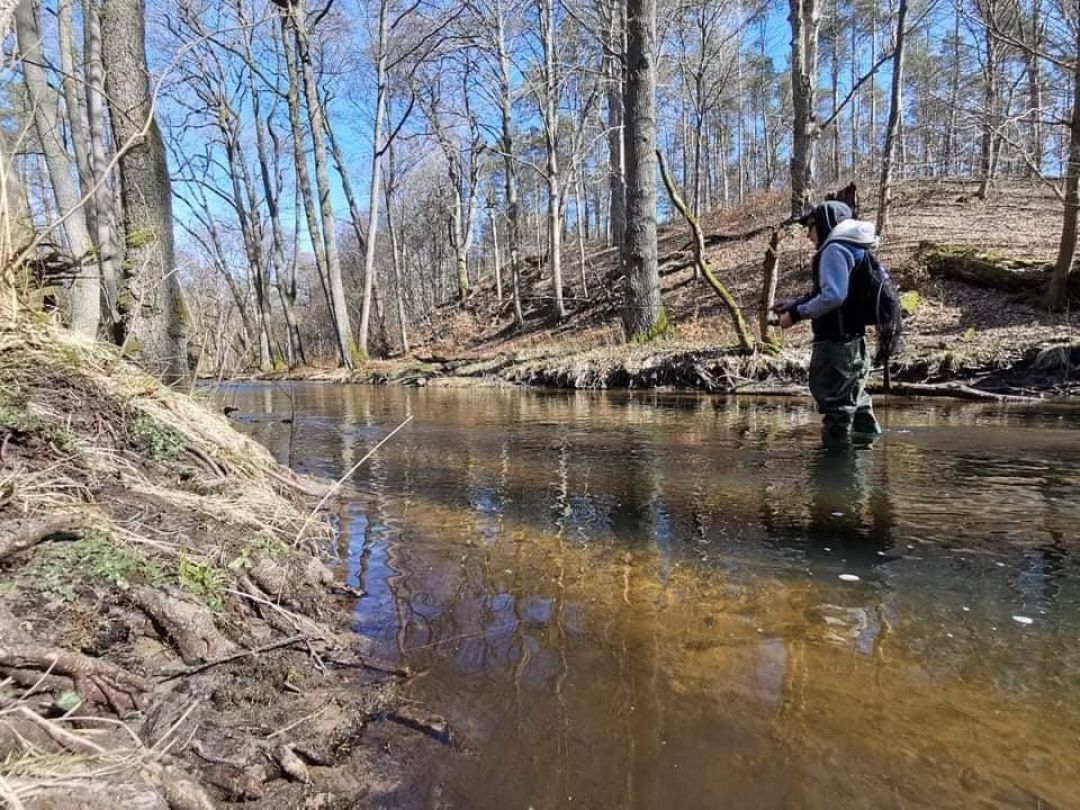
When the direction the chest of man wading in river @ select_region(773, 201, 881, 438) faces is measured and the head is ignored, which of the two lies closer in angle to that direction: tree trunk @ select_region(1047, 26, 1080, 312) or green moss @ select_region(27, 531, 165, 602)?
the green moss

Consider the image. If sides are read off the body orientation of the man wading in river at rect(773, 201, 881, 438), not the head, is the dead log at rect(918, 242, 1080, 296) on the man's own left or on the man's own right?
on the man's own right

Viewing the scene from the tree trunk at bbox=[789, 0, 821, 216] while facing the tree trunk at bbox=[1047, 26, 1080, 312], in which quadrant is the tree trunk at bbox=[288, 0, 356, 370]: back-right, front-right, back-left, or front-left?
back-right

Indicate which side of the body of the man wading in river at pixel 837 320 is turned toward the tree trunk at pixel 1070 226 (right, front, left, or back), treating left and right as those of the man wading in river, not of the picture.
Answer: right

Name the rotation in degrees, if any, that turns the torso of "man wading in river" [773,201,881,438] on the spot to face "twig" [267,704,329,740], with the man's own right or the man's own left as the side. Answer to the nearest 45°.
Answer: approximately 90° to the man's own left

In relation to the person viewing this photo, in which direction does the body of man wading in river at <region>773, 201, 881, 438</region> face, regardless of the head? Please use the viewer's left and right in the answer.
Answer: facing to the left of the viewer

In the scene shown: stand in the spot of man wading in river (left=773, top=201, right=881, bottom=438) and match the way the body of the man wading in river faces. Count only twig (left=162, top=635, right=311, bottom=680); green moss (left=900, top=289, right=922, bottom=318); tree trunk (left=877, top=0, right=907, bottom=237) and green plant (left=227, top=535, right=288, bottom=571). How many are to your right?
2

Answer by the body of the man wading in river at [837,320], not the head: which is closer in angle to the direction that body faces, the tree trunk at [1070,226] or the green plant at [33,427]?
the green plant

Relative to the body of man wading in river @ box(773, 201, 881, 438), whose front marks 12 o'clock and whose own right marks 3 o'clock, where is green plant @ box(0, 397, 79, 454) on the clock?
The green plant is roughly at 10 o'clock from the man wading in river.

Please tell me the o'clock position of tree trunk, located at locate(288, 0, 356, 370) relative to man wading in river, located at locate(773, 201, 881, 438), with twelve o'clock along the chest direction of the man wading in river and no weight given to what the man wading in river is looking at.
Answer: The tree trunk is roughly at 1 o'clock from the man wading in river.

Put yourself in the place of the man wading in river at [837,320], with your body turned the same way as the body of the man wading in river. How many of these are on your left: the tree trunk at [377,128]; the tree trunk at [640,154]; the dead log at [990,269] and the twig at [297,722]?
1

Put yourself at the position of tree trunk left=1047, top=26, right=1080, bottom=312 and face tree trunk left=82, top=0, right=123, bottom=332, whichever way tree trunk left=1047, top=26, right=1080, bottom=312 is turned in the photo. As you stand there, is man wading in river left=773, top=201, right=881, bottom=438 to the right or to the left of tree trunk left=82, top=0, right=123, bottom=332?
left

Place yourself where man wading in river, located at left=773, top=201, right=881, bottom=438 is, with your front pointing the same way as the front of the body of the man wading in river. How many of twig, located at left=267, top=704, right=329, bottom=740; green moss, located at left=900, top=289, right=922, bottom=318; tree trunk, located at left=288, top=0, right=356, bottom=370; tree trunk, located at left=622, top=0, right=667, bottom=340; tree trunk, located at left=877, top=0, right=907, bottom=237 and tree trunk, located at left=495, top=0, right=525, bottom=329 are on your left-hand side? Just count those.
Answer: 1

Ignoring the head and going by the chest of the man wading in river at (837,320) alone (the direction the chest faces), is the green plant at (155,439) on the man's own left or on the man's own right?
on the man's own left

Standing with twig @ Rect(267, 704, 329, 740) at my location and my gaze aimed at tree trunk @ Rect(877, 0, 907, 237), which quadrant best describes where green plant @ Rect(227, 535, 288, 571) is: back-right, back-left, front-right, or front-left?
front-left

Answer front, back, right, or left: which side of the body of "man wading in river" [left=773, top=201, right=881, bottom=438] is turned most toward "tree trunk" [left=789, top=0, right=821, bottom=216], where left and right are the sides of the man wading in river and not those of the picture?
right

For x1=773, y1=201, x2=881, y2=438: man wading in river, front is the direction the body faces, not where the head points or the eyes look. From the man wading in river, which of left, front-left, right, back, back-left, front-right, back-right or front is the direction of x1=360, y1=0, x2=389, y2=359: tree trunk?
front-right

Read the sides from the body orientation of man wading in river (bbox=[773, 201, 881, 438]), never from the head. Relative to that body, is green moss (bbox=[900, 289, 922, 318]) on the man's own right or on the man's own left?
on the man's own right

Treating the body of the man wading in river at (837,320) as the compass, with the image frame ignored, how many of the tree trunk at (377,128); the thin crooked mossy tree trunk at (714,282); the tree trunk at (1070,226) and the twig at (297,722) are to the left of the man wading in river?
1
